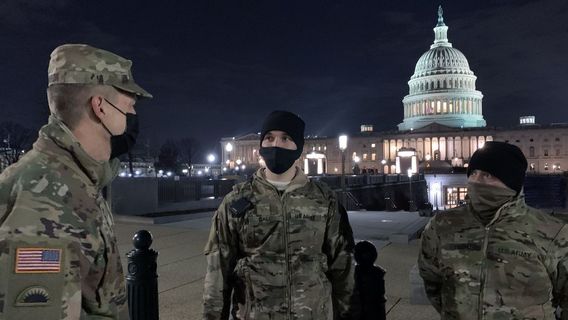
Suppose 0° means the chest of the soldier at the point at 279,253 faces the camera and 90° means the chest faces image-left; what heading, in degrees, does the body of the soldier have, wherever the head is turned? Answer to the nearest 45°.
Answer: approximately 0°

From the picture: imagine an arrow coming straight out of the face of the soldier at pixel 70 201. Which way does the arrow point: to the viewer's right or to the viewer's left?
to the viewer's right

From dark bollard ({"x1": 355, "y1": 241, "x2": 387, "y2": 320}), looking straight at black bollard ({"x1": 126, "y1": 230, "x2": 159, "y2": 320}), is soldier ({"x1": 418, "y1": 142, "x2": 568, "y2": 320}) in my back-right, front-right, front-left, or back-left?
back-left

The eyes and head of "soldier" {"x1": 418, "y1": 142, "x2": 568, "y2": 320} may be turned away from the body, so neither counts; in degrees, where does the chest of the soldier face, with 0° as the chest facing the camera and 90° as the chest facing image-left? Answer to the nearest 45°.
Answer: approximately 45°

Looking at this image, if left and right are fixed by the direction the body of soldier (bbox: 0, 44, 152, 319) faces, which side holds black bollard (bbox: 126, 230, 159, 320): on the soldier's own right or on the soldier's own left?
on the soldier's own left

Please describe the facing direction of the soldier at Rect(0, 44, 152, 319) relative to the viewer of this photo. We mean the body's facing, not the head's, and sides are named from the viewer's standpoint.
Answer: facing to the right of the viewer

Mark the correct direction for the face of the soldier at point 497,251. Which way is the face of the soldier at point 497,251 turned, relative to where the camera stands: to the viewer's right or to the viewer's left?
to the viewer's left

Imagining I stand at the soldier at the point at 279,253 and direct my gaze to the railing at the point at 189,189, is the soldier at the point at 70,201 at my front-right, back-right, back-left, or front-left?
back-left

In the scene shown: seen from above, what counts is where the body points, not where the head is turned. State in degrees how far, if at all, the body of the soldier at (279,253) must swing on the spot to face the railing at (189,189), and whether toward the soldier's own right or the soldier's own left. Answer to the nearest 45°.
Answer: approximately 180°

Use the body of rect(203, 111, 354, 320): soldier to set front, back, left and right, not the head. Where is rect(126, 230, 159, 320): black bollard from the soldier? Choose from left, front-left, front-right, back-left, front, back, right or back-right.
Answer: back-right
